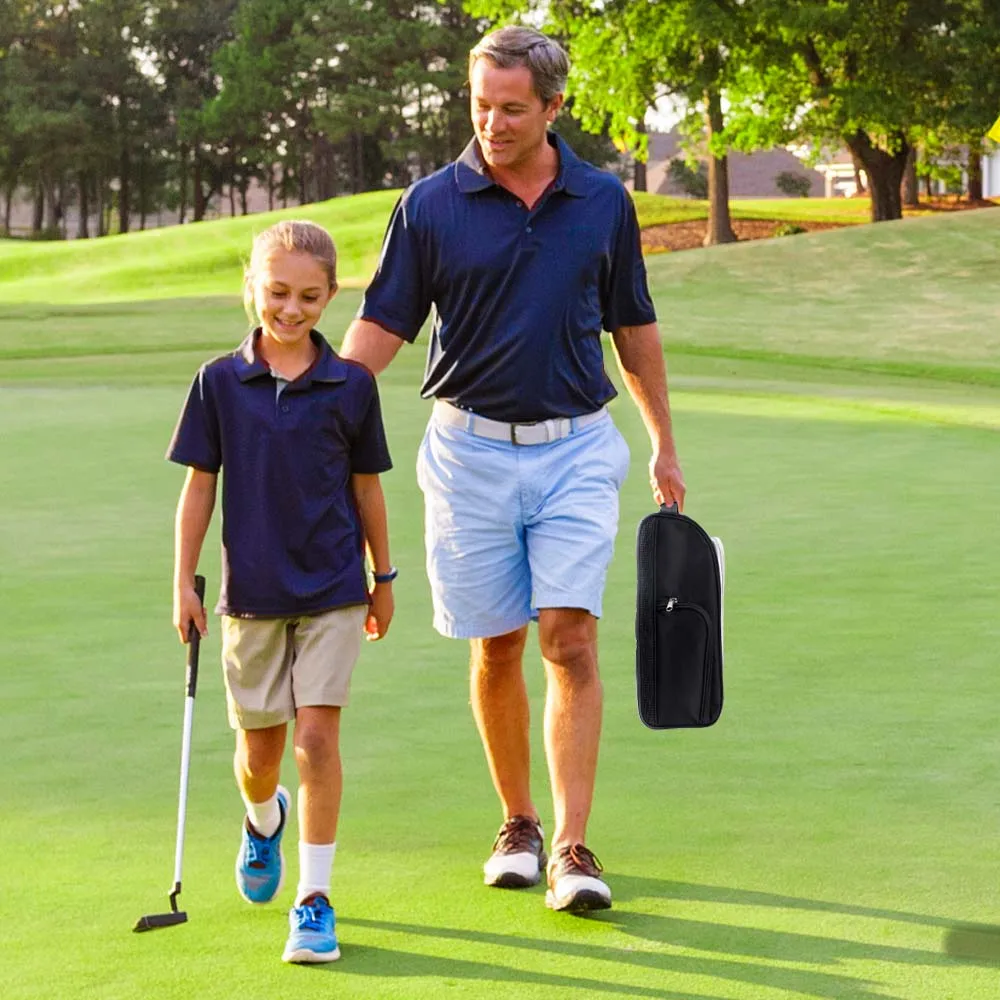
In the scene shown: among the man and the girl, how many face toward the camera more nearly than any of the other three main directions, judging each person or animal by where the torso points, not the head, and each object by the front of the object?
2

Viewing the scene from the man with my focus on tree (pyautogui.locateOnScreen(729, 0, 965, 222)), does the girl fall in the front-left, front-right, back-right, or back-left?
back-left

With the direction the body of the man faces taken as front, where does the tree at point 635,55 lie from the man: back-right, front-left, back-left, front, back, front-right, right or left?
back

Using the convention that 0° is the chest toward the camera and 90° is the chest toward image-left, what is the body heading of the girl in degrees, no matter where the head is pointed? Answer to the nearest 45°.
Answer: approximately 0°

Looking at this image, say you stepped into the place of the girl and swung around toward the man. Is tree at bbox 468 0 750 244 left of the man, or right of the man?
left

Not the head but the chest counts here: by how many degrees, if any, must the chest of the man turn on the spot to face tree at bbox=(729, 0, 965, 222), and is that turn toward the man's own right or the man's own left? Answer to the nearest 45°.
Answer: approximately 180°

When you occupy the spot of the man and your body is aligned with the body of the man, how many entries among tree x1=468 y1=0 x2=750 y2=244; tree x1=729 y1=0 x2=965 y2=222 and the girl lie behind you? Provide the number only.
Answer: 2

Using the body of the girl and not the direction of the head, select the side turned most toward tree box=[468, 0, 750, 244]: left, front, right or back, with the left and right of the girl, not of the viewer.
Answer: back

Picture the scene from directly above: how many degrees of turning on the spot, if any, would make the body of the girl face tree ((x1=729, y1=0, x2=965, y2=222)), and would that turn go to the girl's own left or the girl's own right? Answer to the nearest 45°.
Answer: approximately 180°
